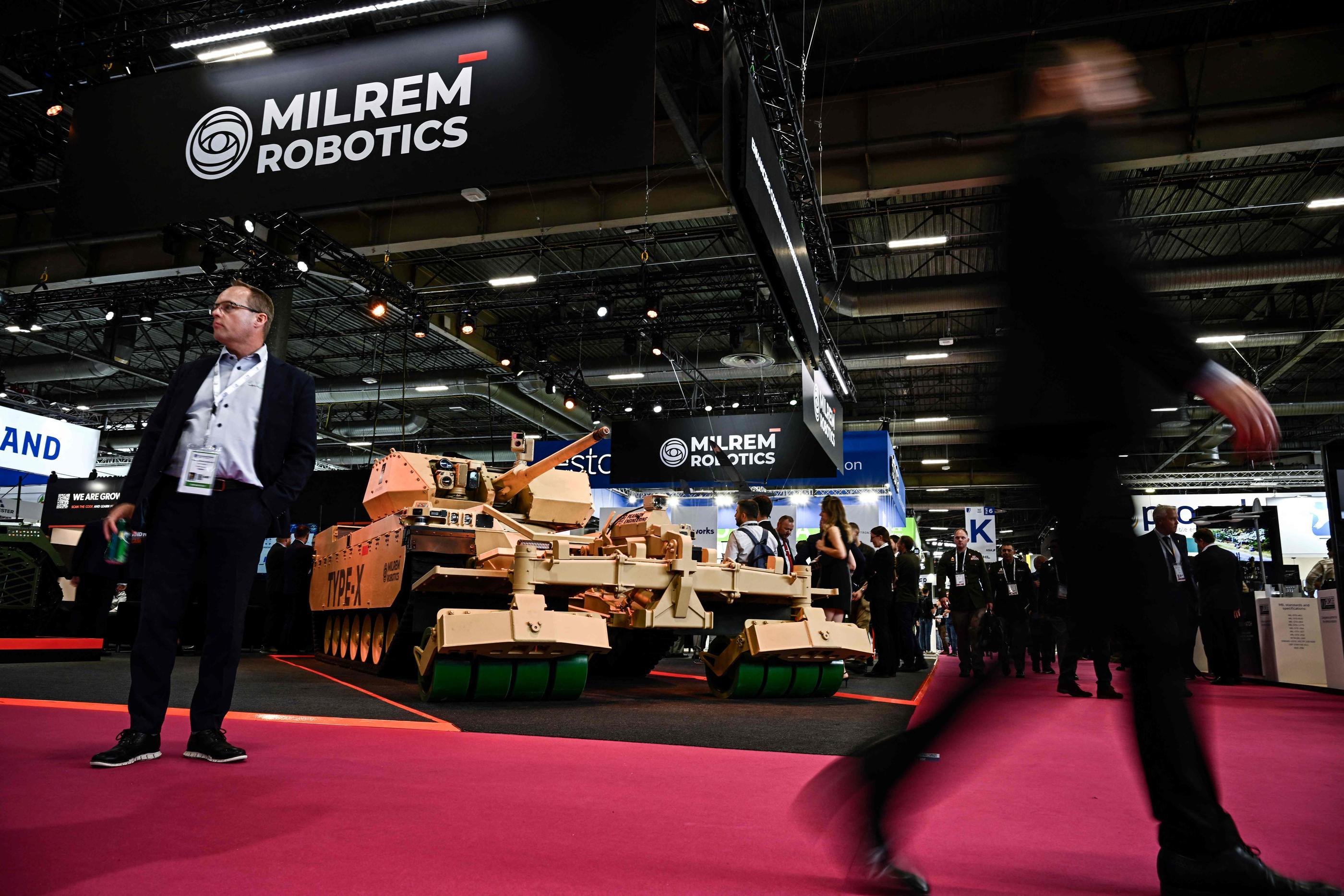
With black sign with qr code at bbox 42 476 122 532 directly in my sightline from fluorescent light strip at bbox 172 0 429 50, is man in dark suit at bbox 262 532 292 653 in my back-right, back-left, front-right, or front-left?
front-right

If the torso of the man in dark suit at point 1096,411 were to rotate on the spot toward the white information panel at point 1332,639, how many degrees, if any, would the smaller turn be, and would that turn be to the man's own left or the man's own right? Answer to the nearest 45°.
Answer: approximately 90° to the man's own left

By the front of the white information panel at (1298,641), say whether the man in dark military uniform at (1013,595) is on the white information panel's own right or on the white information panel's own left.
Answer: on the white information panel's own right

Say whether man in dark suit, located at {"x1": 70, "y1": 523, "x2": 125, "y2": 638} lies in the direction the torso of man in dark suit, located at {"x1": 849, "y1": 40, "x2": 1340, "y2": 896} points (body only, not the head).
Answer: no

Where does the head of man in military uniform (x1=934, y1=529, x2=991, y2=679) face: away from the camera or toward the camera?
toward the camera

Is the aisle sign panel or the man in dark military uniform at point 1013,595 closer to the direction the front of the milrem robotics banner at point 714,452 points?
the man in dark military uniform

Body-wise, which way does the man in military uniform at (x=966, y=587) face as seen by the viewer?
toward the camera

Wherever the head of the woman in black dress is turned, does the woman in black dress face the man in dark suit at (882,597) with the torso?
no

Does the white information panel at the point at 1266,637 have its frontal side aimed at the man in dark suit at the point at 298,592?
no

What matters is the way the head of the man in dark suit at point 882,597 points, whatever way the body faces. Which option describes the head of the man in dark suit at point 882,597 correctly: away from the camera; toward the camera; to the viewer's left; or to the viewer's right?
to the viewer's left

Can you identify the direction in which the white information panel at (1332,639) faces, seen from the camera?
facing the viewer

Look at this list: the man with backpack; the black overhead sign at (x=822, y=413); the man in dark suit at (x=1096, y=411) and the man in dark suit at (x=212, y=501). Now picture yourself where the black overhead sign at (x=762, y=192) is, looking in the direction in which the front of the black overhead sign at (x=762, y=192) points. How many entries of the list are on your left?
2

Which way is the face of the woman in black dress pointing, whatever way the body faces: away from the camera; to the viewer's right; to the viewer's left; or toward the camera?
to the viewer's left
